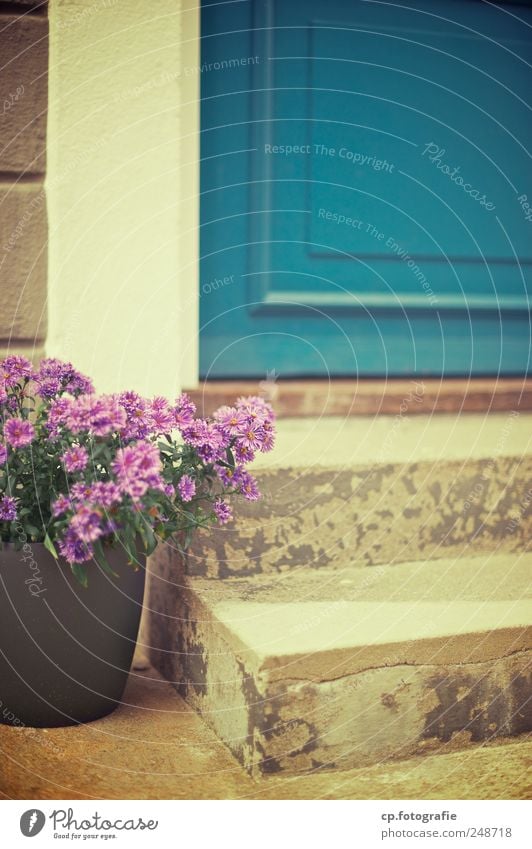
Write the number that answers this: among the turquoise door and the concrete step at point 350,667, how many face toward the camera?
2

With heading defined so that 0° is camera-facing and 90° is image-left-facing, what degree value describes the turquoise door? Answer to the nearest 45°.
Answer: approximately 0°

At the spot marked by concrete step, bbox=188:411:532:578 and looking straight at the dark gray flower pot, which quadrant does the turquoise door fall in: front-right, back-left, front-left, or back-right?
back-right

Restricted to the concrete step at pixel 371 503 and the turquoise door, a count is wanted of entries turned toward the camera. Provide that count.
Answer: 2

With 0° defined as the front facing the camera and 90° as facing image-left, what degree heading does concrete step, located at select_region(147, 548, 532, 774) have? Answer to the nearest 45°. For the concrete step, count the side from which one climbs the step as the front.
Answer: approximately 0°
